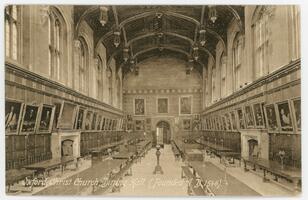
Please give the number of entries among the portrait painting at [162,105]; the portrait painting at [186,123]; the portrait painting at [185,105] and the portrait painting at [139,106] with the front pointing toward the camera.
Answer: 4

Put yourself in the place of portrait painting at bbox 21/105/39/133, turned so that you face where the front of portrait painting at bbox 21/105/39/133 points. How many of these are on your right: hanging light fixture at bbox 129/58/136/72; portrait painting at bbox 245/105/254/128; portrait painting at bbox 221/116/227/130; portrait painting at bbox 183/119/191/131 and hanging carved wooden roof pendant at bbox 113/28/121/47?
0

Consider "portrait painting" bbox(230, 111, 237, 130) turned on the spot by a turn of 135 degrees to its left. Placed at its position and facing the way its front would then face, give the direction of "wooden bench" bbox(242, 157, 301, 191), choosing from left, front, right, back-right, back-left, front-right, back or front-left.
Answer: front-right

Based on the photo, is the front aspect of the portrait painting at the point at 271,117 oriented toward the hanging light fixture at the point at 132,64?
no

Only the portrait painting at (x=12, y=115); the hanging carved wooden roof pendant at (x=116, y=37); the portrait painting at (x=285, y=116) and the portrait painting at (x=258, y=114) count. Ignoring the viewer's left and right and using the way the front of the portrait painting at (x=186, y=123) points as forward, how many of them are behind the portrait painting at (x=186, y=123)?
0

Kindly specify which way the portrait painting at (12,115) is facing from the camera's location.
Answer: facing the viewer and to the right of the viewer

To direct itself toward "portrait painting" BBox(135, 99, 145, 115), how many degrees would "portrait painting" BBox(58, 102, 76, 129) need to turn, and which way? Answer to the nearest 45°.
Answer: approximately 90° to its left

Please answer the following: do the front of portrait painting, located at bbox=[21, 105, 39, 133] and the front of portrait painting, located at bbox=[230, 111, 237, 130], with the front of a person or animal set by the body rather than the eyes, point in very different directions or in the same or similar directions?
very different directions

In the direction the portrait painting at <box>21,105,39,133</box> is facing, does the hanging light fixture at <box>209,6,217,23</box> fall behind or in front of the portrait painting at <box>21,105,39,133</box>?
in front

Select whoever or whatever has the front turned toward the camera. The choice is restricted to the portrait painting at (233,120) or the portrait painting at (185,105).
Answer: the portrait painting at (185,105)

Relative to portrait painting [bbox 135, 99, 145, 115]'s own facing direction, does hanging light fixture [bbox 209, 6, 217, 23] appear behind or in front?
in front

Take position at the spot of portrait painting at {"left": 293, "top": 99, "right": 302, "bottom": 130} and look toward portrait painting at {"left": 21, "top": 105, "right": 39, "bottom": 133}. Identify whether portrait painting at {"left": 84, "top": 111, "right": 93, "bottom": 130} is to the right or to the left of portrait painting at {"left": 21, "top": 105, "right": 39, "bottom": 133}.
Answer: right

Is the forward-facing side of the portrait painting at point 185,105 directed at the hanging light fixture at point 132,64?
no

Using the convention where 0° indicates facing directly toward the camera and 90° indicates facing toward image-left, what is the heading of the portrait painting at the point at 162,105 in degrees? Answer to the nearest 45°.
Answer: approximately 0°

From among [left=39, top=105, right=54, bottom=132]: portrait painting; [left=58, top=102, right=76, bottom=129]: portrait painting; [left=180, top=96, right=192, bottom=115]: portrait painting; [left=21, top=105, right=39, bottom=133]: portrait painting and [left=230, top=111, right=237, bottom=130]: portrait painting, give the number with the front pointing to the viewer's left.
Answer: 1

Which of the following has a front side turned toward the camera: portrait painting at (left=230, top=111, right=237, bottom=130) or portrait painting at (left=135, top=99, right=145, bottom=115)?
portrait painting at (left=135, top=99, right=145, bottom=115)

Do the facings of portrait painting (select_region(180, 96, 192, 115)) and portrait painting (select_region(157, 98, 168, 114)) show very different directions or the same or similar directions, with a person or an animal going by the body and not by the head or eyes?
same or similar directions
